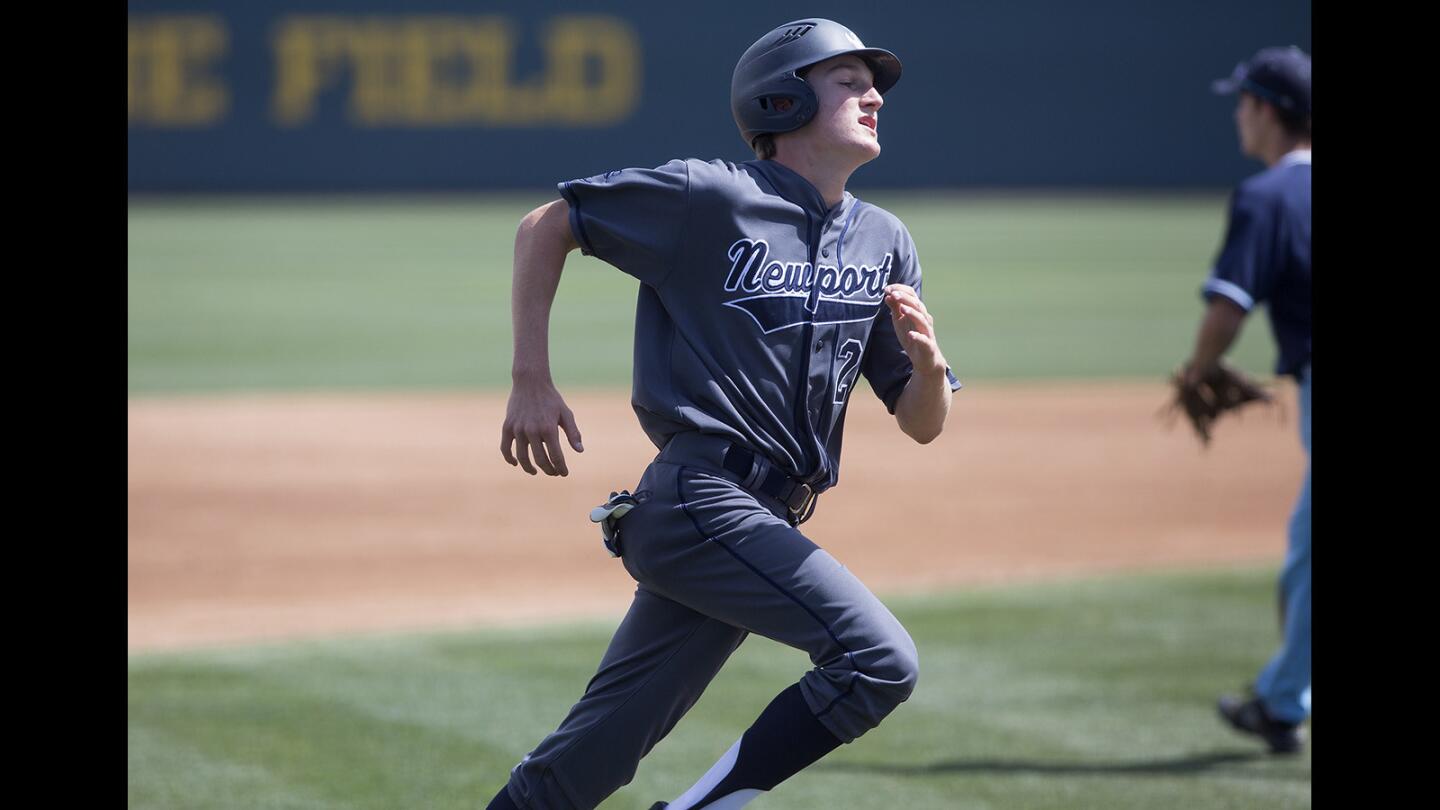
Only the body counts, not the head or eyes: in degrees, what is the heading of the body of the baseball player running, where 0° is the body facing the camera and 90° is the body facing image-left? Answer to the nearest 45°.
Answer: approximately 315°
